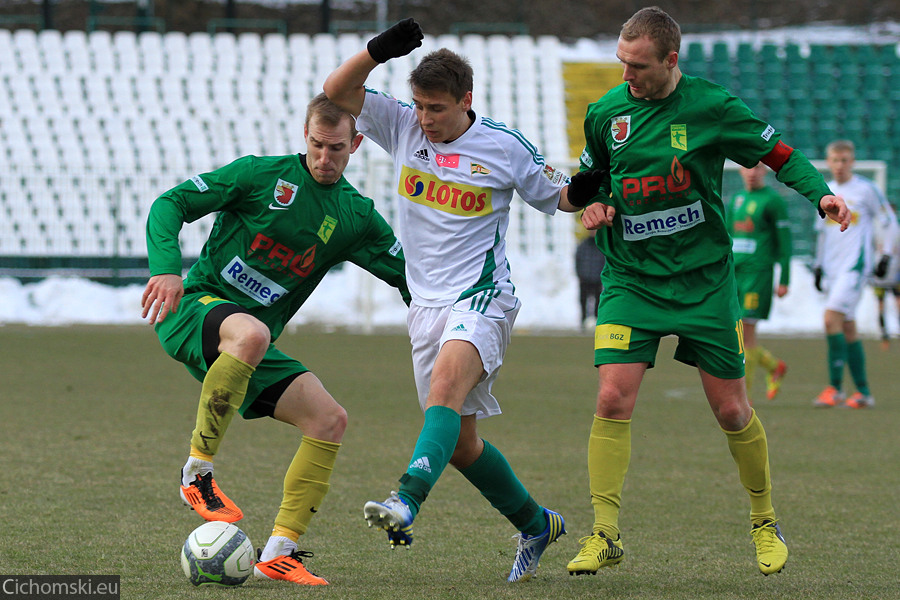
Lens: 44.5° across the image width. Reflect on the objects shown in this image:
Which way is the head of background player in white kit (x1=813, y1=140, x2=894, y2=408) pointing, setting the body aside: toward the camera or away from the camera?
toward the camera

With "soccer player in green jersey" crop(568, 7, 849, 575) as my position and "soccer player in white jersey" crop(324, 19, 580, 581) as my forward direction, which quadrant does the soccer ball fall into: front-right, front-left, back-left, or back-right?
front-left

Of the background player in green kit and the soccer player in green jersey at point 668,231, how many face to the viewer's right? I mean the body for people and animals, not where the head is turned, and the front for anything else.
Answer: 0

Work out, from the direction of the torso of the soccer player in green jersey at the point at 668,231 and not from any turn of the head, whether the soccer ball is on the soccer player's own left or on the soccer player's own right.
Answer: on the soccer player's own right

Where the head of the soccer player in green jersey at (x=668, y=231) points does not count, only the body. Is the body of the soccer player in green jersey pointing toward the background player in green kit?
no

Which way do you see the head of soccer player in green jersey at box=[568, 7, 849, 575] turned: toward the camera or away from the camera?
toward the camera

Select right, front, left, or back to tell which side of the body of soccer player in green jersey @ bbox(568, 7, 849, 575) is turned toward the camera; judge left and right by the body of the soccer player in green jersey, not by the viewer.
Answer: front

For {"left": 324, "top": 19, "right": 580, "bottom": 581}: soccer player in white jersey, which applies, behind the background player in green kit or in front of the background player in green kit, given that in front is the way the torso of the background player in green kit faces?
in front

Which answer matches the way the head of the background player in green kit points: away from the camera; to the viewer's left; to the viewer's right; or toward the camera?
toward the camera

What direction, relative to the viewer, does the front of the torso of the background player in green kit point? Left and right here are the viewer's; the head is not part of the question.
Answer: facing the viewer and to the left of the viewer

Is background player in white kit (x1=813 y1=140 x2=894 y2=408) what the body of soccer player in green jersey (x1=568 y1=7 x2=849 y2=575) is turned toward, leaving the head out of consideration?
no

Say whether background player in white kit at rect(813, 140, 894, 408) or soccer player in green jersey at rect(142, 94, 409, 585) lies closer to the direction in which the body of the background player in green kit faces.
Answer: the soccer player in green jersey

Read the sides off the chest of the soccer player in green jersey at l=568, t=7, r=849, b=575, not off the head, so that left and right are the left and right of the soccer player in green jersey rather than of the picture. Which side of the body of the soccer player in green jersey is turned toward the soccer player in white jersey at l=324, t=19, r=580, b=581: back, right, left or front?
right

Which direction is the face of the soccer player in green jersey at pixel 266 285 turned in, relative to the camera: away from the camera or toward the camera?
toward the camera

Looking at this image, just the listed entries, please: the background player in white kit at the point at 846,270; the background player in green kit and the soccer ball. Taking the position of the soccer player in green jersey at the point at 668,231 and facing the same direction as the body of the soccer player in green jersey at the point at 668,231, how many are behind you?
2

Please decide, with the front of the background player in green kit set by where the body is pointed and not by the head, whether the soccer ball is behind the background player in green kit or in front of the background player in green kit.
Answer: in front
